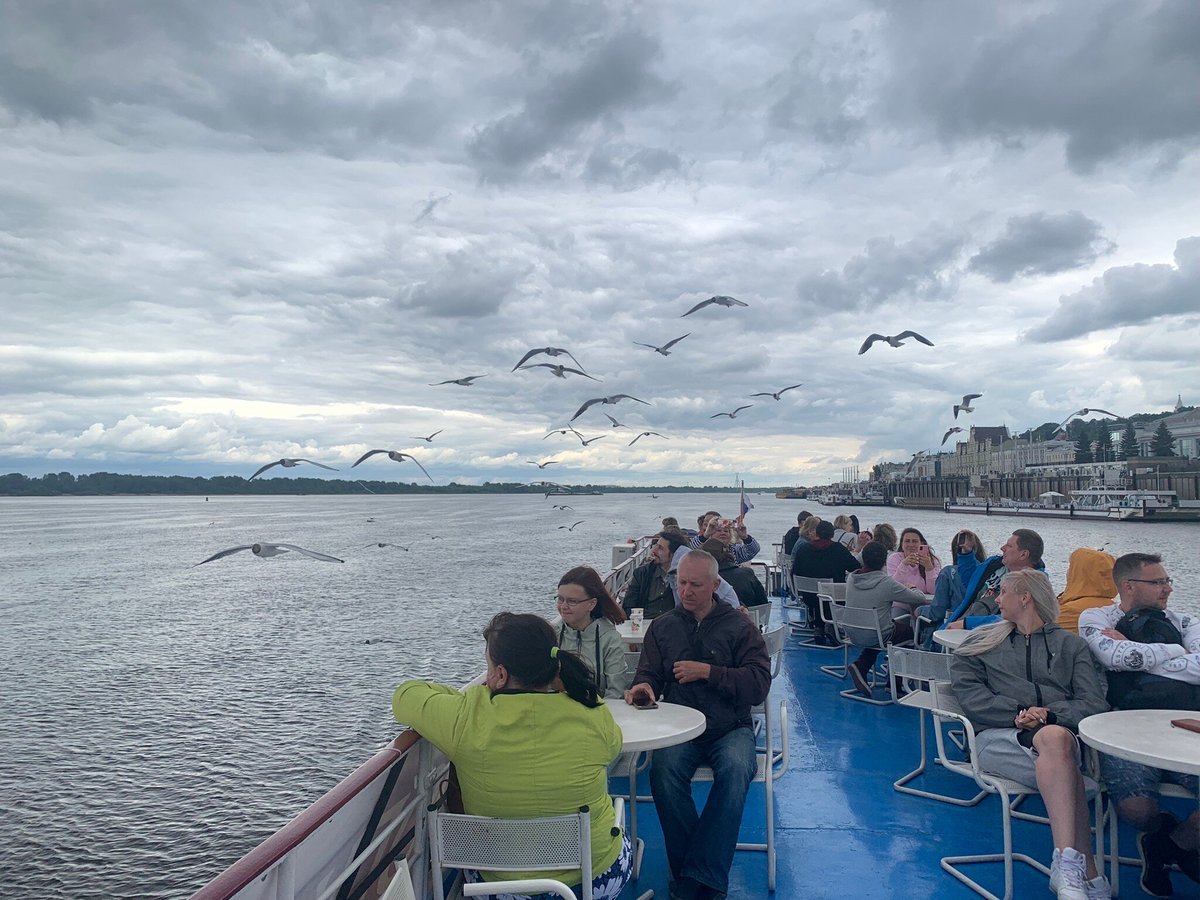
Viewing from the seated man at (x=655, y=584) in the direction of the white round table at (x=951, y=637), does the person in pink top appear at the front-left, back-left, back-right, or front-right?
front-left

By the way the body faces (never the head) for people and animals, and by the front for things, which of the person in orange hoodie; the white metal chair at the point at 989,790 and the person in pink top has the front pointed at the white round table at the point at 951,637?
the person in pink top

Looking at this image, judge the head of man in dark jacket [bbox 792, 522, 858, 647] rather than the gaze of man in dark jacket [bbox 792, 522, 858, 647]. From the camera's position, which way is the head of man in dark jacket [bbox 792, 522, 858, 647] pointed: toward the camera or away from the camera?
away from the camera

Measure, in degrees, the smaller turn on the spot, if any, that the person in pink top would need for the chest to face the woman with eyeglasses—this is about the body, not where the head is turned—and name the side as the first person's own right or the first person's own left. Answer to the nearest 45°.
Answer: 0° — they already face them

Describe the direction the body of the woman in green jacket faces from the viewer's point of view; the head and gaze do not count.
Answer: away from the camera

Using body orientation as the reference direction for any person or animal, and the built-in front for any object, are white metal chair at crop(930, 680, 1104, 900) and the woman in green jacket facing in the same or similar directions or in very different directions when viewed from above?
very different directions

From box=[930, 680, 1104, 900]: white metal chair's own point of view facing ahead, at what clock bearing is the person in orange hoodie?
The person in orange hoodie is roughly at 8 o'clock from the white metal chair.

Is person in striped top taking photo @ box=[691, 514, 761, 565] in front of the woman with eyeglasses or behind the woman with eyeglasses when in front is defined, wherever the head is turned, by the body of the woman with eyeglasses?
behind

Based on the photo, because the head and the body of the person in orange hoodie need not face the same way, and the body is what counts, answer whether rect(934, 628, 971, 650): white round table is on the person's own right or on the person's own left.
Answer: on the person's own left

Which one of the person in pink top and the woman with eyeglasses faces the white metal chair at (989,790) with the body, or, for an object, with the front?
the person in pink top

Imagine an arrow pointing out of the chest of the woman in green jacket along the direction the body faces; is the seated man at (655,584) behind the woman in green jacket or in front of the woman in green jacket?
in front

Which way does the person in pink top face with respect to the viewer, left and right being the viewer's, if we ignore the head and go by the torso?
facing the viewer

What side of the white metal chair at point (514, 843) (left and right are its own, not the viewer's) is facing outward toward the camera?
back

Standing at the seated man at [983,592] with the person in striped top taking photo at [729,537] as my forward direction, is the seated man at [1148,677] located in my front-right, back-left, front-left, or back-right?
back-left

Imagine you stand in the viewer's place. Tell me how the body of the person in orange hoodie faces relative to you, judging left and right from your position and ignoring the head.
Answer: facing away from the viewer and to the right of the viewer
